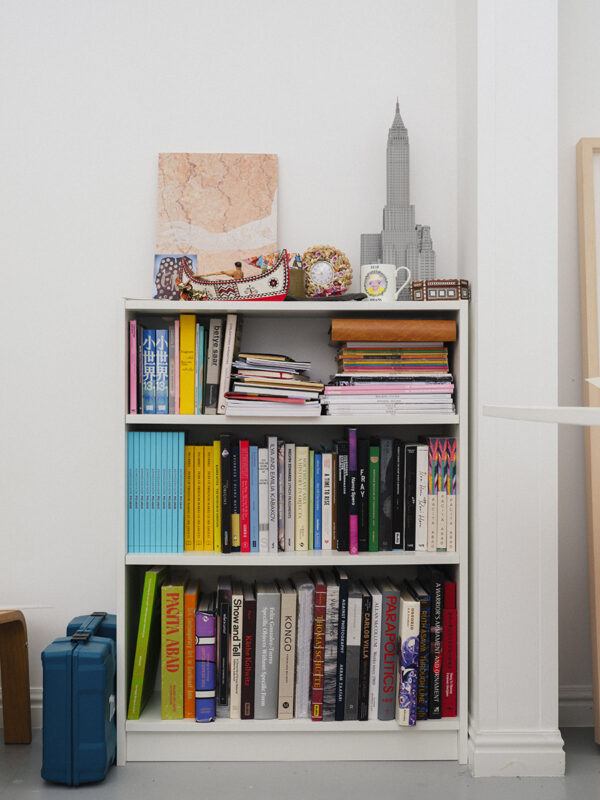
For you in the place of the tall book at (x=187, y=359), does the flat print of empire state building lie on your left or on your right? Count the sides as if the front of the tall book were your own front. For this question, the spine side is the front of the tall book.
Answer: on your left

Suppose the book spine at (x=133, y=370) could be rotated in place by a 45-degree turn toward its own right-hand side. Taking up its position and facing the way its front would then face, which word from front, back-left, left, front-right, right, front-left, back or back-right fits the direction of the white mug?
back-left
